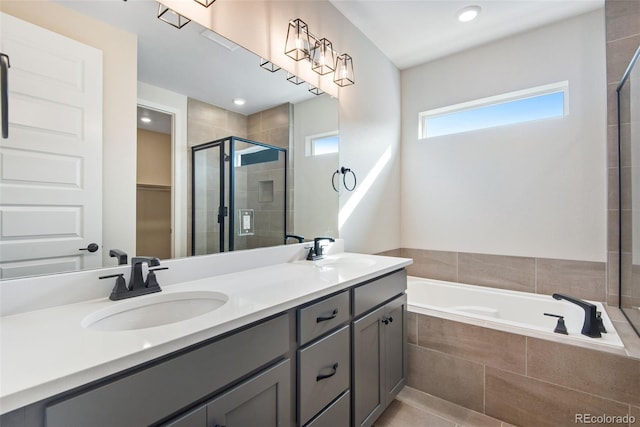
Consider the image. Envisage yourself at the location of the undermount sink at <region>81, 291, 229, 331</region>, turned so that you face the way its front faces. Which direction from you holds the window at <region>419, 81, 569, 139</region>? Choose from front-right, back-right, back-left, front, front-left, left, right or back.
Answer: front-left

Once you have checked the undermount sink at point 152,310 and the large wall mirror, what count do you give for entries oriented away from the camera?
0

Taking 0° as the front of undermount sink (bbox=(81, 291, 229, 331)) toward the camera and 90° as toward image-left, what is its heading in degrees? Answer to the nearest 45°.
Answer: approximately 315°

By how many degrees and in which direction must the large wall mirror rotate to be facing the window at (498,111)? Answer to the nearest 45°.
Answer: approximately 45° to its left

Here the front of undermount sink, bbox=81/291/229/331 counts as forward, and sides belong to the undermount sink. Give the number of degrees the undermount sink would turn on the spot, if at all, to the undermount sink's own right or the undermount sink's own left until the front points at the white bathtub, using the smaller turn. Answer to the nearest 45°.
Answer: approximately 45° to the undermount sink's own left

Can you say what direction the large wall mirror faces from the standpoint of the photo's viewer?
facing the viewer and to the right of the viewer
